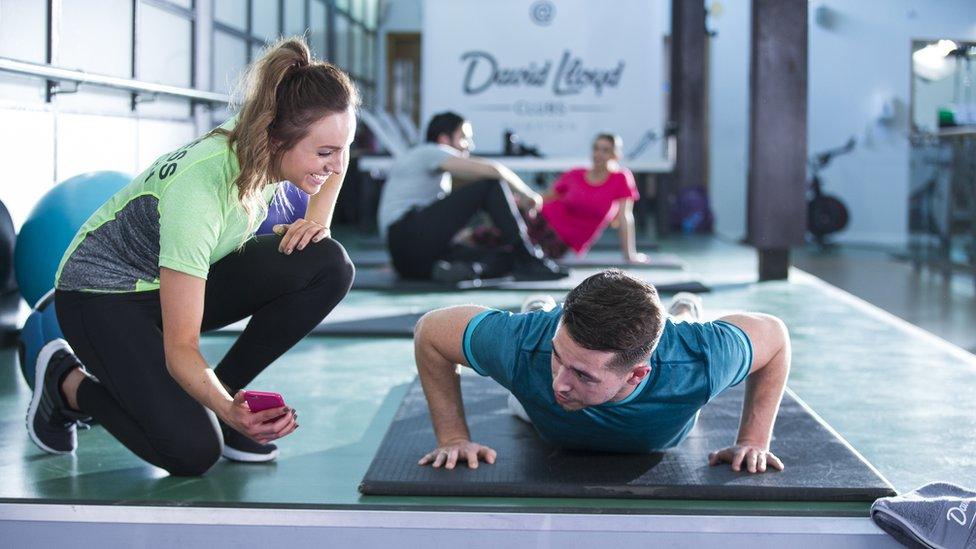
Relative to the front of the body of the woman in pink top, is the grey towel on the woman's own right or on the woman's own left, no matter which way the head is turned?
on the woman's own left

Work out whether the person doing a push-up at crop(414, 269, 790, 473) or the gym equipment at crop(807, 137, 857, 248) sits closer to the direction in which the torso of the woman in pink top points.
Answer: the person doing a push-up

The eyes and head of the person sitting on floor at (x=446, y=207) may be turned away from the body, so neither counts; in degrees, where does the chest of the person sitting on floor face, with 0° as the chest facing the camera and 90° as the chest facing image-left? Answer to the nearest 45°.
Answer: approximately 270°

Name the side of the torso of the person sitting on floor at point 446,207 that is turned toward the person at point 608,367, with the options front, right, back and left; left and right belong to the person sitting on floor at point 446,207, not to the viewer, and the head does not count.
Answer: right

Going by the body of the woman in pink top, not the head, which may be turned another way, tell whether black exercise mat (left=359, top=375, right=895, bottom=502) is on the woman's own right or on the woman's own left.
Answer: on the woman's own left

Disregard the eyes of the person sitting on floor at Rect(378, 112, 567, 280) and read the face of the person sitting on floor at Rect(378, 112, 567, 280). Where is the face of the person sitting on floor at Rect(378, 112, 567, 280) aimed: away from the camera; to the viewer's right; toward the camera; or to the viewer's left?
to the viewer's right

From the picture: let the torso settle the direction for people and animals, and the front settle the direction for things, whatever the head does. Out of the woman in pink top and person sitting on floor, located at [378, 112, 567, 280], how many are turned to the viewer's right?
1

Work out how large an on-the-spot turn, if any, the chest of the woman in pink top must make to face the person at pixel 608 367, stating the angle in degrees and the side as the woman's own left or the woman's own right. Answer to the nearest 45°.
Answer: approximately 45° to the woman's own left
